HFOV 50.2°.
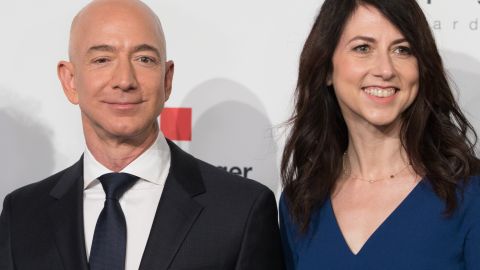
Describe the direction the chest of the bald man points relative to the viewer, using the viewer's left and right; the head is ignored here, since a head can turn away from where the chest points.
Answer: facing the viewer

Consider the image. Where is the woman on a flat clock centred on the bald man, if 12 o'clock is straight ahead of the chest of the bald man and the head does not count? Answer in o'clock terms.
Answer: The woman is roughly at 9 o'clock from the bald man.

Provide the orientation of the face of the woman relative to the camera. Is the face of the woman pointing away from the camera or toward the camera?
toward the camera
